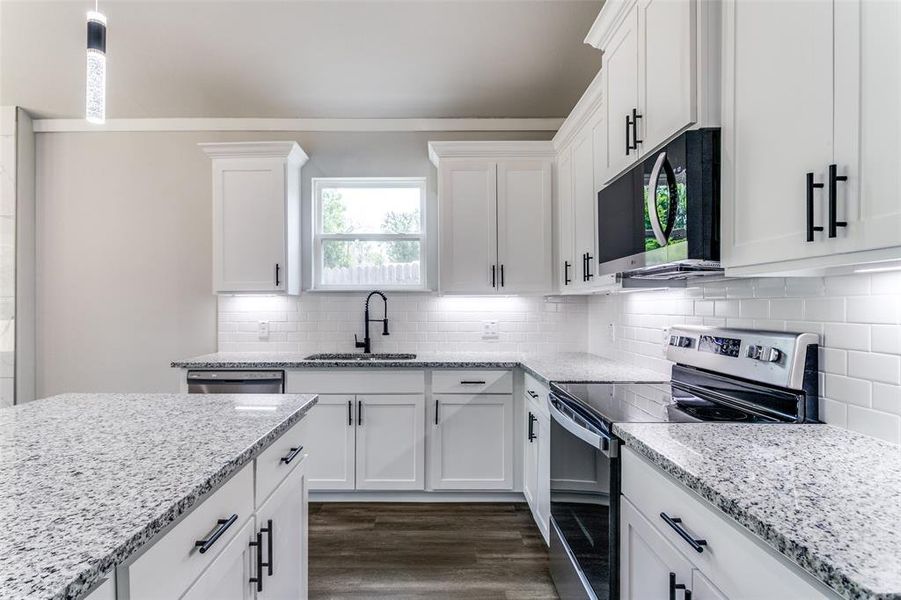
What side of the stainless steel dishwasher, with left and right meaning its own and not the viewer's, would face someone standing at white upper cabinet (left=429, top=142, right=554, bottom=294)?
left

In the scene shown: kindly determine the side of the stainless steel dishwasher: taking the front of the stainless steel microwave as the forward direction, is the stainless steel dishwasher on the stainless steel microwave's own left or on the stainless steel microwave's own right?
on the stainless steel microwave's own right

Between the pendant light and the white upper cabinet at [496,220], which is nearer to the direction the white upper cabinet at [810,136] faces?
the pendant light

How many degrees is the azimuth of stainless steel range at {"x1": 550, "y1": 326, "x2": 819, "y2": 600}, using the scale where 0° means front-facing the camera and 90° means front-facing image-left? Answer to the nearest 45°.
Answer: approximately 45°

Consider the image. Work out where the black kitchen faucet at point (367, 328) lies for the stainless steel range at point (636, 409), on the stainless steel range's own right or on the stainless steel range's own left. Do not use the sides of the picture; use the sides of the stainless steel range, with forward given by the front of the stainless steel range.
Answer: on the stainless steel range's own right

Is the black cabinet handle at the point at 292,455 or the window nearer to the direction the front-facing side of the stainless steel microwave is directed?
the black cabinet handle

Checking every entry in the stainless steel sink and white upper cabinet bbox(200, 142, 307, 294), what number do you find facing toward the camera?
2

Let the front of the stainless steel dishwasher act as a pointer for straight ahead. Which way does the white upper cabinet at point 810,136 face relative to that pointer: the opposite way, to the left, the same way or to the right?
to the right

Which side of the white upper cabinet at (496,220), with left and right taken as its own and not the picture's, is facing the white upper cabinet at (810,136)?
front

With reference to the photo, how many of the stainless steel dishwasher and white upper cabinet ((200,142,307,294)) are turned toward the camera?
2
